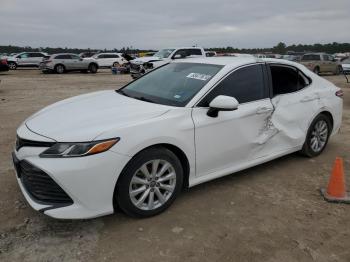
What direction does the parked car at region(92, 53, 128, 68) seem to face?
to the viewer's left

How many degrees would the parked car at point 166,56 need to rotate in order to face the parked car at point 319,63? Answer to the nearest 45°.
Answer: approximately 180°

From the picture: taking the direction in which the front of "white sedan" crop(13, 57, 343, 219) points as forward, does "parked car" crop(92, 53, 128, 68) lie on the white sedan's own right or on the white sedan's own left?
on the white sedan's own right

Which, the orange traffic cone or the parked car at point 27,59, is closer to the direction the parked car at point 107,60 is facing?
the parked car

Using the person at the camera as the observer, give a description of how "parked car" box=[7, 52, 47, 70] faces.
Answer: facing to the left of the viewer

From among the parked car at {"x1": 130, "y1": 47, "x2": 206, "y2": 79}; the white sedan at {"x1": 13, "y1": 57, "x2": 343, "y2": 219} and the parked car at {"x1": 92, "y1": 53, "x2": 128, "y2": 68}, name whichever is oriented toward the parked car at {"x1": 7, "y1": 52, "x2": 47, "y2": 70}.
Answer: the parked car at {"x1": 92, "y1": 53, "x2": 128, "y2": 68}

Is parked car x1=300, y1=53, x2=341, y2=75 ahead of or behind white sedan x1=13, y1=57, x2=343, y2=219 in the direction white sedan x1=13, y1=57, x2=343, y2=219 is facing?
behind

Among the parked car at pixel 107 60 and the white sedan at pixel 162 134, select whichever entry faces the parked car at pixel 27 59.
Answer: the parked car at pixel 107 60

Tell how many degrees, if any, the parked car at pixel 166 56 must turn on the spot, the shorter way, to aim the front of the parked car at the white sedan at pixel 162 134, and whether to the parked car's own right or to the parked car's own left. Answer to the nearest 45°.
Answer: approximately 45° to the parked car's own left

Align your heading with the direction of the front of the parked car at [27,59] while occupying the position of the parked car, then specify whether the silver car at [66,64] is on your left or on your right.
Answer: on your left

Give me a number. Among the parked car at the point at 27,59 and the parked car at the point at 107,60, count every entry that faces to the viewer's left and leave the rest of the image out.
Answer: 2

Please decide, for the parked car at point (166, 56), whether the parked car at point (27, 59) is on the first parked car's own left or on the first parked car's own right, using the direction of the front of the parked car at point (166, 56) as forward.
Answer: on the first parked car's own right
